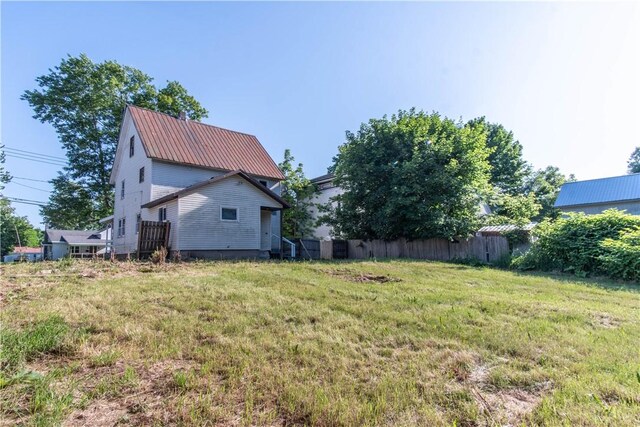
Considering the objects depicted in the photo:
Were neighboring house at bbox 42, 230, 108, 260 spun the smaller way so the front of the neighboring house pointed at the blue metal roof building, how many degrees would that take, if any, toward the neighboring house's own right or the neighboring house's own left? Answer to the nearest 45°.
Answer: approximately 45° to the neighboring house's own left

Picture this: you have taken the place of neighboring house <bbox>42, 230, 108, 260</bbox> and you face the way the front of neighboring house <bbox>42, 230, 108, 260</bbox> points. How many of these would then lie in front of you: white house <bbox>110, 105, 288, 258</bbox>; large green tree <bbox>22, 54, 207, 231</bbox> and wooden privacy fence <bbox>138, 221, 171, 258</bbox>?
3

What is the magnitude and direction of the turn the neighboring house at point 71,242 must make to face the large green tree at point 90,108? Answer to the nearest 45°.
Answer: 0° — it already faces it

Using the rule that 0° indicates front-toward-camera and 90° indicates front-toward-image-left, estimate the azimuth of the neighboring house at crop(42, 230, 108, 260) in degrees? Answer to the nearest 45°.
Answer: approximately 0°

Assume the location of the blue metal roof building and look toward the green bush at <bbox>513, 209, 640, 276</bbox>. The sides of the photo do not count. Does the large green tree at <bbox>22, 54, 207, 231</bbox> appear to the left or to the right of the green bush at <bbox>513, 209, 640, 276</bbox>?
right

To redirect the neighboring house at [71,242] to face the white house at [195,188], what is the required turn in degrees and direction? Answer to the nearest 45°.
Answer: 0° — it already faces it
